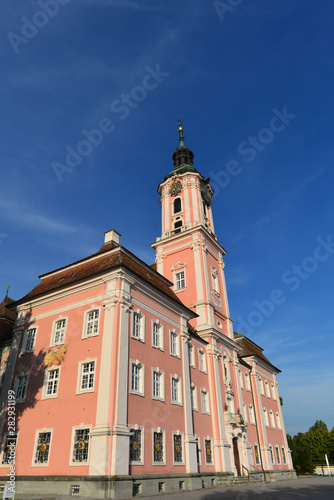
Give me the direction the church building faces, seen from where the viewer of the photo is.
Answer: facing the viewer and to the right of the viewer
